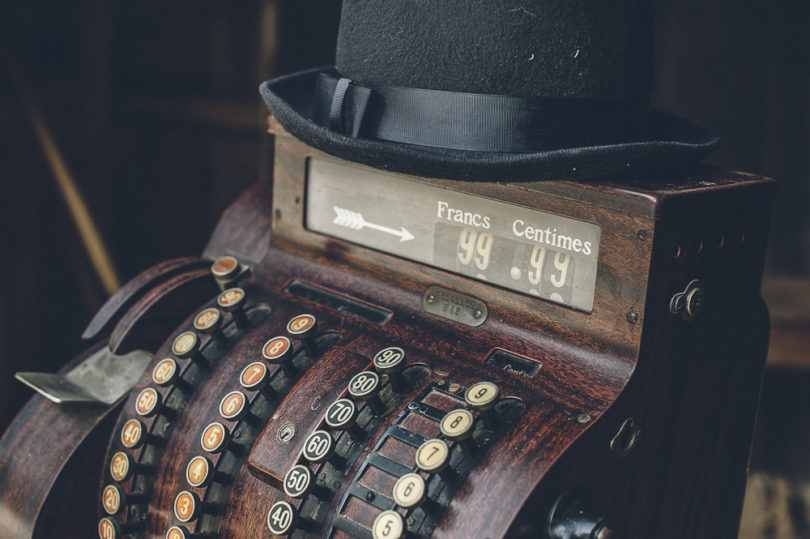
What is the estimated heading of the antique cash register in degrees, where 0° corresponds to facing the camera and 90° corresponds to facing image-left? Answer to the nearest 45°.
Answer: approximately 45°
